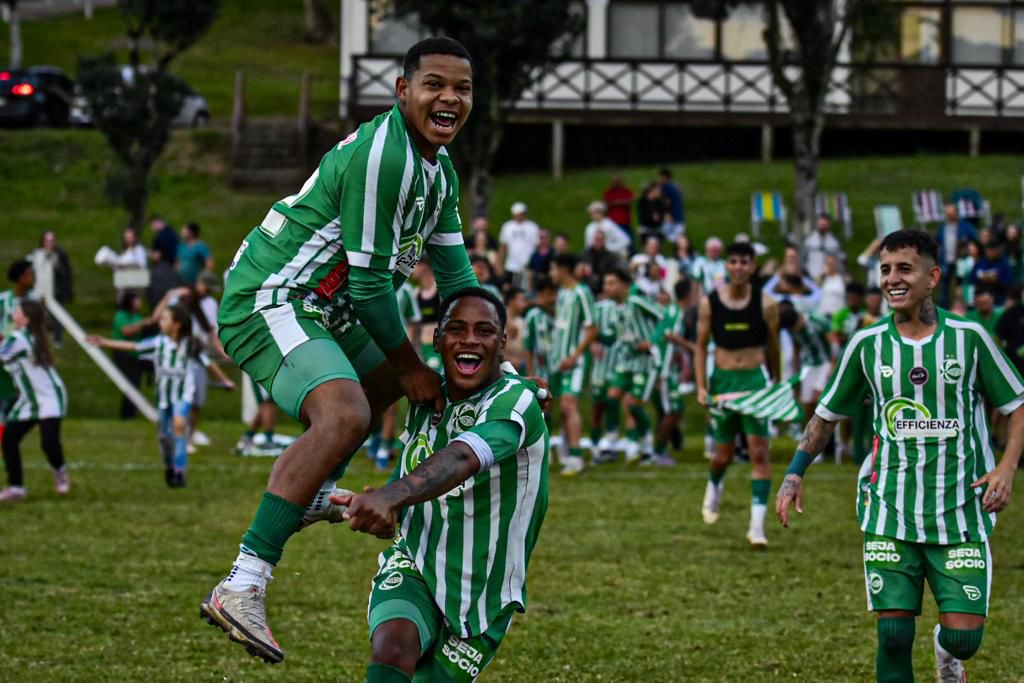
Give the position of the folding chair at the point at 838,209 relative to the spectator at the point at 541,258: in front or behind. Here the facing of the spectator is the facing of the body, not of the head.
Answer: behind

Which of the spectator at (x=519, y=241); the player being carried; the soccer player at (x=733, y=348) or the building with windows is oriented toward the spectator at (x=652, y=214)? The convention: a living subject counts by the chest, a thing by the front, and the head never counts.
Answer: the building with windows

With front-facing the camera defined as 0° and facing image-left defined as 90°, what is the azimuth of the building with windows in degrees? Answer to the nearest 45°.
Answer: approximately 0°

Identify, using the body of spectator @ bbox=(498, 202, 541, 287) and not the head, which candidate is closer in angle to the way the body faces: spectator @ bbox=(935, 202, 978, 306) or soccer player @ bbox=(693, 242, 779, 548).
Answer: the soccer player

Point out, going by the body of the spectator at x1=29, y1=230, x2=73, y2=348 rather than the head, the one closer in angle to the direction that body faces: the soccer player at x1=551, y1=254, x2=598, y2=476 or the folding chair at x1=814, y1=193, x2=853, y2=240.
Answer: the soccer player

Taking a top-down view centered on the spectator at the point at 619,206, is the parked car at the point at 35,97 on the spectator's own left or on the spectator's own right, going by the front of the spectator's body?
on the spectator's own right

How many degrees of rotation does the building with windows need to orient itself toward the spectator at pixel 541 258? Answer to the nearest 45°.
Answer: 0° — it already faces them

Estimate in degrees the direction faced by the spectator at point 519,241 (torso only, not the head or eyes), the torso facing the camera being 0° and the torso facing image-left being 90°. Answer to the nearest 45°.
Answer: approximately 0°

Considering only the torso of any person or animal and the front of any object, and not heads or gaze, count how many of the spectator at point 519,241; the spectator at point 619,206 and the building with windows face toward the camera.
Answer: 3
